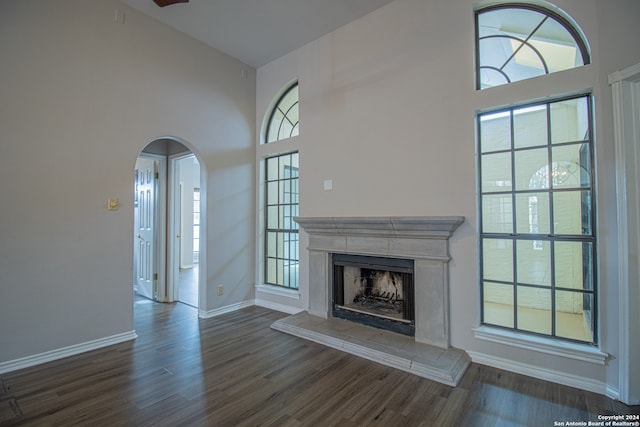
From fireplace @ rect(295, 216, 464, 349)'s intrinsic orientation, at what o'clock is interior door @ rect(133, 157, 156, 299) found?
The interior door is roughly at 2 o'clock from the fireplace.

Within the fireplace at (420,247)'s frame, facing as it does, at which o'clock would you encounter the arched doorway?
The arched doorway is roughly at 2 o'clock from the fireplace.

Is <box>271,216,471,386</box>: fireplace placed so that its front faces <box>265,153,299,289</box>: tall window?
no

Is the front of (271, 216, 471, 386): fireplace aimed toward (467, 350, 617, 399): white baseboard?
no

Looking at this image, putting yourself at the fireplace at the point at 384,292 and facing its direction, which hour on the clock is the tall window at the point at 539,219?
The tall window is roughly at 8 o'clock from the fireplace.

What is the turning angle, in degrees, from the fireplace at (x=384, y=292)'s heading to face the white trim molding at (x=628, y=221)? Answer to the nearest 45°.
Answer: approximately 90° to its left

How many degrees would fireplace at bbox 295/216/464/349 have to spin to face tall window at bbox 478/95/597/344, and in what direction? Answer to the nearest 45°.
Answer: approximately 135° to its left

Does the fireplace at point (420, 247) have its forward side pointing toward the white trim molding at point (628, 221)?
no

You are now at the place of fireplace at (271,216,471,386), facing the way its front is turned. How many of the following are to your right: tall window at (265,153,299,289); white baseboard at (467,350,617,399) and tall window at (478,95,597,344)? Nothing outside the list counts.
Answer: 1

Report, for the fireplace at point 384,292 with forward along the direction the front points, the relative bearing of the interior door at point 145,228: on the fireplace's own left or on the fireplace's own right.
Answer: on the fireplace's own right

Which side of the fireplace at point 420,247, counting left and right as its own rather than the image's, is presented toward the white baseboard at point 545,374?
left

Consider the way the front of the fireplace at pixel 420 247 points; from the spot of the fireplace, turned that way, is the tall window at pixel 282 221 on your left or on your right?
on your right

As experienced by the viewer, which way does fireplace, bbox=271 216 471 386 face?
facing the viewer and to the left of the viewer
